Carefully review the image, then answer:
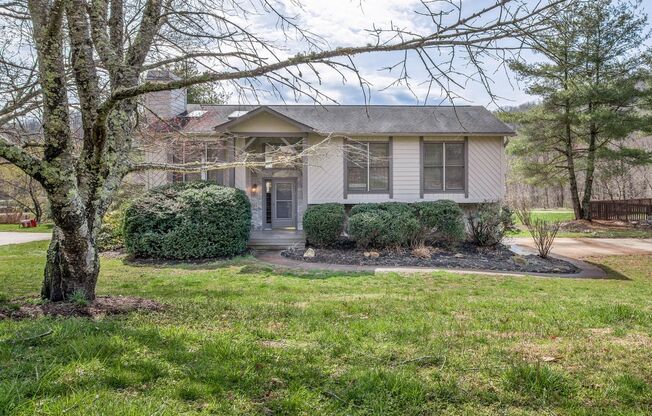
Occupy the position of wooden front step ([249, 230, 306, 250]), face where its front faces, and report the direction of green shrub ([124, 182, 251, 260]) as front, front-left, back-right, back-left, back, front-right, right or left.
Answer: front-right

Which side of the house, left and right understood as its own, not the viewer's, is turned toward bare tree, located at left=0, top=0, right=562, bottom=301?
front

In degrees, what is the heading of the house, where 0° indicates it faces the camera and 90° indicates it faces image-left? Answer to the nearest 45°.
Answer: approximately 0°

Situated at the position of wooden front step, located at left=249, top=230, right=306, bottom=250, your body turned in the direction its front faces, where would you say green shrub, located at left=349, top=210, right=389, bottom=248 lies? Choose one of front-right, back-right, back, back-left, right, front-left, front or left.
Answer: front-left

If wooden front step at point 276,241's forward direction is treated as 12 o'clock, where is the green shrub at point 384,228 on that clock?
The green shrub is roughly at 10 o'clock from the wooden front step.

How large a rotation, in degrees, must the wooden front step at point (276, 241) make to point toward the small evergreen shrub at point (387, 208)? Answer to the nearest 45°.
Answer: approximately 90° to its left

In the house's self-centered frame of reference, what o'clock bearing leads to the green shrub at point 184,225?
The green shrub is roughly at 2 o'clock from the house.

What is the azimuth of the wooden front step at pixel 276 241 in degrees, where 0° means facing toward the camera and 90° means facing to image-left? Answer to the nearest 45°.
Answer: approximately 0°

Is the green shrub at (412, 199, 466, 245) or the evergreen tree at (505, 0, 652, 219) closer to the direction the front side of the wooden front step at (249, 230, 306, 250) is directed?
the green shrub

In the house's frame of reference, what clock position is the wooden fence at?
The wooden fence is roughly at 8 o'clock from the house.

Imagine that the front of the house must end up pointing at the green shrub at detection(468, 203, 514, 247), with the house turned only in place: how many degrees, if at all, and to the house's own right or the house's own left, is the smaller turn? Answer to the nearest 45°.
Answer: approximately 45° to the house's own left

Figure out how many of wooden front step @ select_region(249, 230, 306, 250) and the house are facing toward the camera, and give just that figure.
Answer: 2
